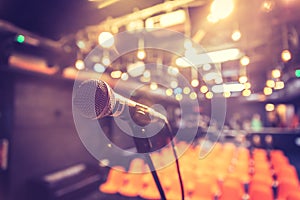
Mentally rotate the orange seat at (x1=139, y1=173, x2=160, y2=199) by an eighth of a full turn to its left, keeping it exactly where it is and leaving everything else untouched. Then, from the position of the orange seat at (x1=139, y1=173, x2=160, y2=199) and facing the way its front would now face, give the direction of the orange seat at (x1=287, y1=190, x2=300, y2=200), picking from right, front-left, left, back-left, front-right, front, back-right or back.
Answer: front-left

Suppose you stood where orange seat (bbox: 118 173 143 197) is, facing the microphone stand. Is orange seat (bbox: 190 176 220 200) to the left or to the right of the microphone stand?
left

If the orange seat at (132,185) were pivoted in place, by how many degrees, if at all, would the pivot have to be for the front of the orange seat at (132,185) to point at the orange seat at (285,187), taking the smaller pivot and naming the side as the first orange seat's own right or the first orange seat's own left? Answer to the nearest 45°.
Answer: approximately 90° to the first orange seat's own left

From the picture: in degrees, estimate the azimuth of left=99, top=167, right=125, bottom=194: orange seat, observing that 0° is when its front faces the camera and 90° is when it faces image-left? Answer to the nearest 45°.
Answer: approximately 45°

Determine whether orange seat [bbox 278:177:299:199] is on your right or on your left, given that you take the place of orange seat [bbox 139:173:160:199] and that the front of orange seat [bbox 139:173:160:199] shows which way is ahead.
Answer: on your left

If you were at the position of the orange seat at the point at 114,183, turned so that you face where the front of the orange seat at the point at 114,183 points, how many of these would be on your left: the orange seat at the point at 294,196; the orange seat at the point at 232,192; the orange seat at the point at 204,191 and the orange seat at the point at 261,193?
4

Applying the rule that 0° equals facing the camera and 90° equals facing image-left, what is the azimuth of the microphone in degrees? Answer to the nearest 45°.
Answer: approximately 45°

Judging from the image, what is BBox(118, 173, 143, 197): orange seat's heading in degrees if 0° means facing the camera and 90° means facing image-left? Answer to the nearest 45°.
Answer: approximately 45°

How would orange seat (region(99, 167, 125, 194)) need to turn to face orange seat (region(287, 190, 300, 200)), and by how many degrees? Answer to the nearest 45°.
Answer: approximately 90° to its left
